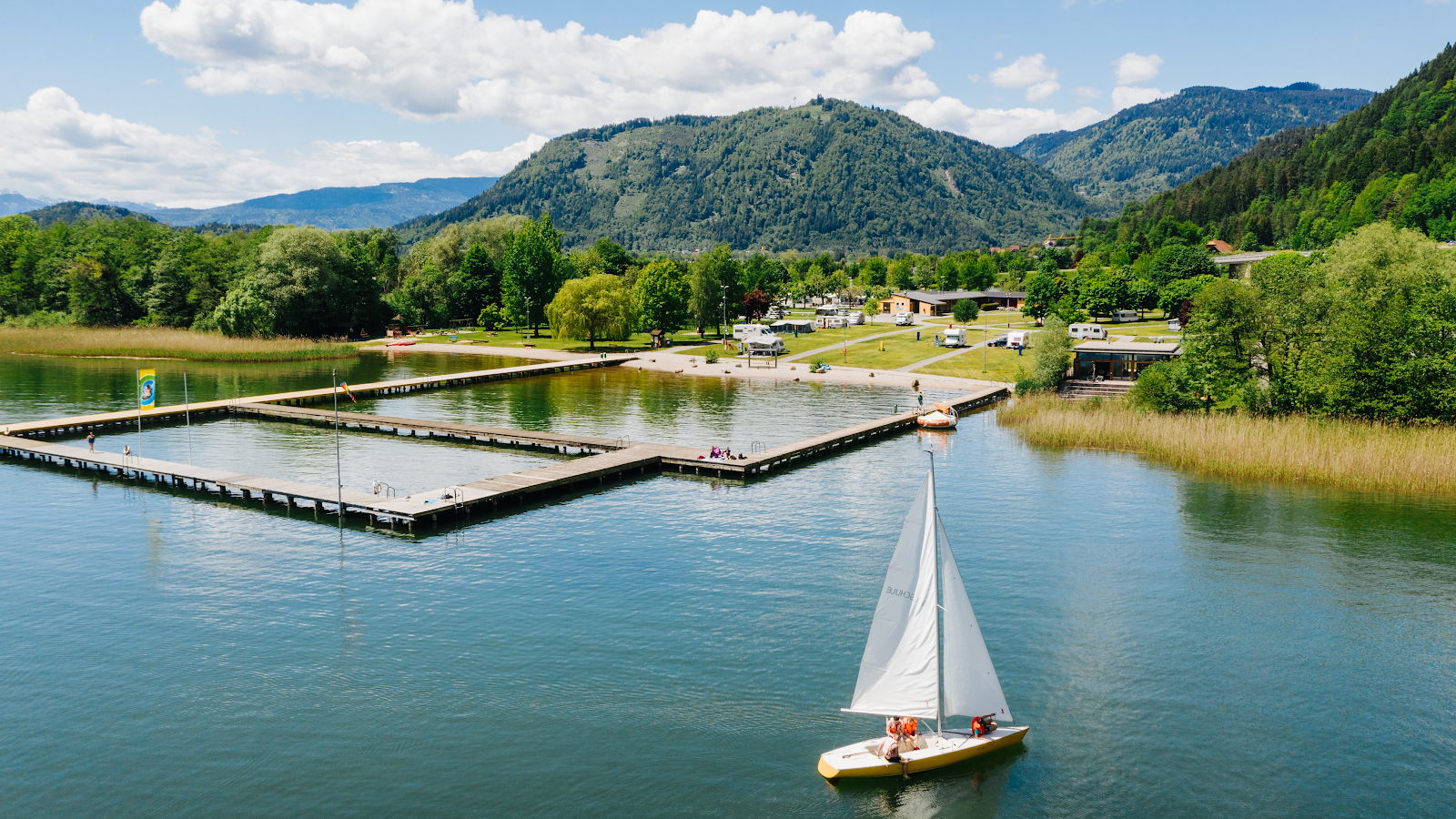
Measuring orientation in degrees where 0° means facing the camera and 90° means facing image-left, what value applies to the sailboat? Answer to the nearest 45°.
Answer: approximately 225°
